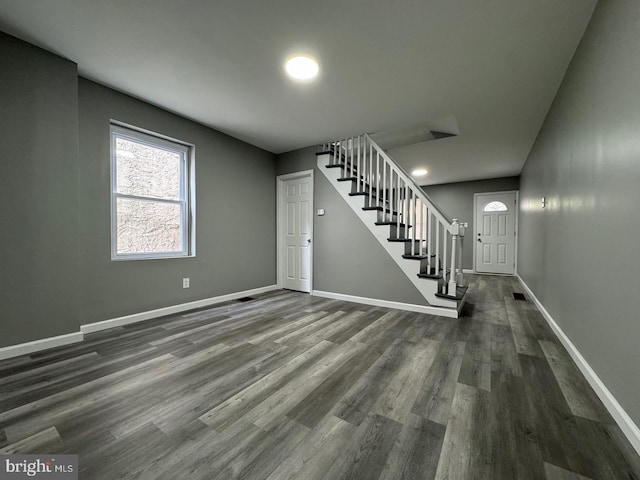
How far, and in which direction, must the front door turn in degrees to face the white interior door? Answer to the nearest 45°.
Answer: approximately 45° to its right

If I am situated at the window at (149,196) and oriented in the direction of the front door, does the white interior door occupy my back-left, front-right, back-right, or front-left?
front-left

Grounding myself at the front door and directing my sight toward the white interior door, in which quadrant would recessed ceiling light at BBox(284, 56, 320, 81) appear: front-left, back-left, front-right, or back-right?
front-left

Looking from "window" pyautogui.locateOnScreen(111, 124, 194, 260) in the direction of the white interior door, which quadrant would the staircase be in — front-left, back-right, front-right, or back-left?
front-right

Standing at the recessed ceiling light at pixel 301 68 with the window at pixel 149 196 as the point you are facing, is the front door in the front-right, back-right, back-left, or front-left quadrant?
back-right

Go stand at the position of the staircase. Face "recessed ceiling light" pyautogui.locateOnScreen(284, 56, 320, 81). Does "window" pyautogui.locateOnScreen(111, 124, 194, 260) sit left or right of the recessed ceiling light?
right

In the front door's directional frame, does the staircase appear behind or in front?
in front

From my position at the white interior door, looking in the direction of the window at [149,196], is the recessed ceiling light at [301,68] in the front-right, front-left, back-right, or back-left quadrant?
front-left

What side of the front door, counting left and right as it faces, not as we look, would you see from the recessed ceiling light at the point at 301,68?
front

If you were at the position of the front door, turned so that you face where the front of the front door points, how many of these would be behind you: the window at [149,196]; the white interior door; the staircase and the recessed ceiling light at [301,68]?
0

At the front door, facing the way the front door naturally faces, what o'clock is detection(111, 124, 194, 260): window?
The window is roughly at 1 o'clock from the front door.

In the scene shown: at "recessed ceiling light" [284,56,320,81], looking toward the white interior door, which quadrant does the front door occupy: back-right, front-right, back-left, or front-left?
front-right

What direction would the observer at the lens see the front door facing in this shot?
facing the viewer
